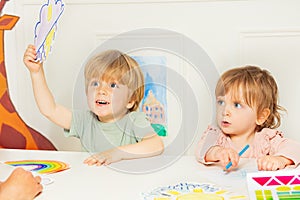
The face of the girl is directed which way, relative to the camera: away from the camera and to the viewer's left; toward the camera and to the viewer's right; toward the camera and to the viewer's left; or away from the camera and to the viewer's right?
toward the camera and to the viewer's left

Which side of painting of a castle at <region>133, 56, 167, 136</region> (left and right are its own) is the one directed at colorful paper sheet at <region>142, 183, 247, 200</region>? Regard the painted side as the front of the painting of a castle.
front

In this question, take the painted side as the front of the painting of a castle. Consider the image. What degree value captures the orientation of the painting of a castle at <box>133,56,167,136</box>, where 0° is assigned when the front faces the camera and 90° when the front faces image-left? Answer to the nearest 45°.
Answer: approximately 0°
